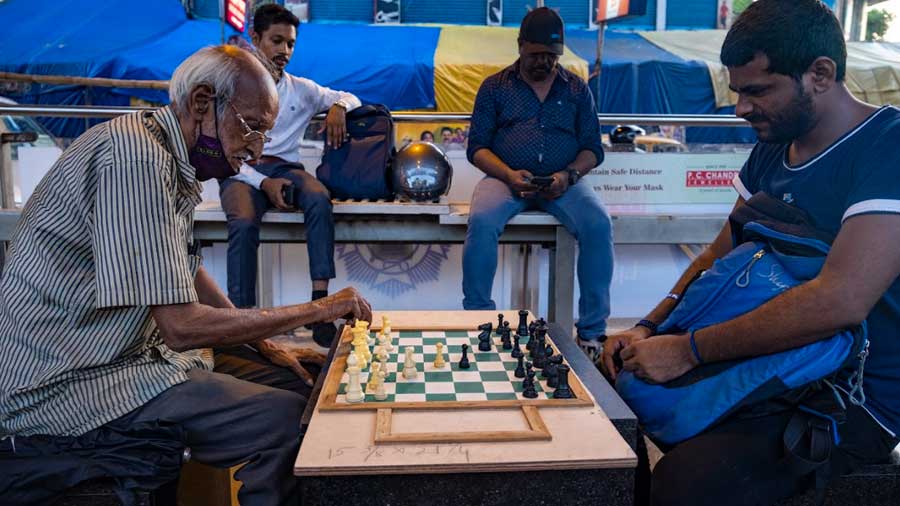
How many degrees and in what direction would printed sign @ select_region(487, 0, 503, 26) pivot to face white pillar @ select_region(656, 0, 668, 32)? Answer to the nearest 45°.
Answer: approximately 90° to its left

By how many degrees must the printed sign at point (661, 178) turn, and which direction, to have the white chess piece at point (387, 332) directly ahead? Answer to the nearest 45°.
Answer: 0° — it already faces it

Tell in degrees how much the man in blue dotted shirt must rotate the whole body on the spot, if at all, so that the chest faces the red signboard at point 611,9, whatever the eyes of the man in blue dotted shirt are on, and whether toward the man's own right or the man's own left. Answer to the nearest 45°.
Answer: approximately 180°

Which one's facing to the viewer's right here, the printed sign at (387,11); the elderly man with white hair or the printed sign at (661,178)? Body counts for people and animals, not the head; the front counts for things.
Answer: the elderly man with white hair

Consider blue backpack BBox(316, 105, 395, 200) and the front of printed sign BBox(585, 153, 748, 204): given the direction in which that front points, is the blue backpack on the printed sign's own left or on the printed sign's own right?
on the printed sign's own right

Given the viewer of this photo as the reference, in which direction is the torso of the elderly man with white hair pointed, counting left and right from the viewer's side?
facing to the right of the viewer
